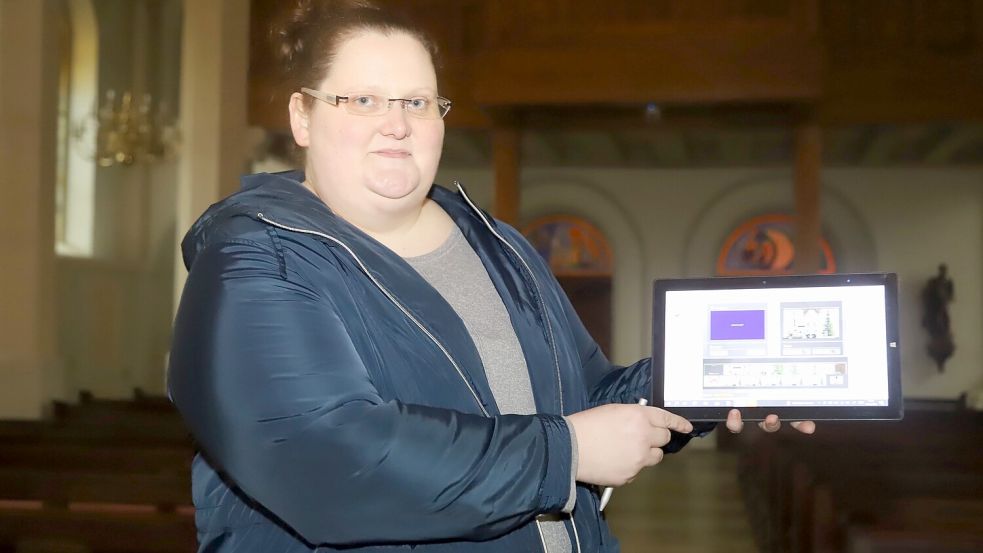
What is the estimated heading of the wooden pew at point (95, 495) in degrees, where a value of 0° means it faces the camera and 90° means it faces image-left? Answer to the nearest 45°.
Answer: approximately 0°

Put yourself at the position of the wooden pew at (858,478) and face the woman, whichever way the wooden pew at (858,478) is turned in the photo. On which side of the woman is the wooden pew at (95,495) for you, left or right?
right

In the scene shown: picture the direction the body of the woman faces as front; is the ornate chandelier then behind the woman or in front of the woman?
behind

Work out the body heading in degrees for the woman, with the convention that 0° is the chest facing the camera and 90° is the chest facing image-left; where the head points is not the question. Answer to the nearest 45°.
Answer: approximately 315°

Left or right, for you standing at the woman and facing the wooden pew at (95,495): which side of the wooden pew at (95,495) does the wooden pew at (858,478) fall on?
right

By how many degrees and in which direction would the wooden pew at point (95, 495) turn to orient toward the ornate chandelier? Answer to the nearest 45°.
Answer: approximately 180°

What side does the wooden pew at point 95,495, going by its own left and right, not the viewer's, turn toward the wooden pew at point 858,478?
left

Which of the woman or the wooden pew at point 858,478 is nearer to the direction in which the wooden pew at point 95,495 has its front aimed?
the woman

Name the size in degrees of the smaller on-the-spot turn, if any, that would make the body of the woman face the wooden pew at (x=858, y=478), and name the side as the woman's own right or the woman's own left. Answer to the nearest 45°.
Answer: approximately 90° to the woman's own left
